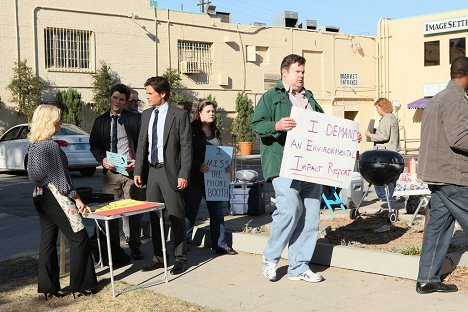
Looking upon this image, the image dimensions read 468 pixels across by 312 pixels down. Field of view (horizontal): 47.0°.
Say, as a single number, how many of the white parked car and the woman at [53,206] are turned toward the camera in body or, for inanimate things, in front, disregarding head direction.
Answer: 0

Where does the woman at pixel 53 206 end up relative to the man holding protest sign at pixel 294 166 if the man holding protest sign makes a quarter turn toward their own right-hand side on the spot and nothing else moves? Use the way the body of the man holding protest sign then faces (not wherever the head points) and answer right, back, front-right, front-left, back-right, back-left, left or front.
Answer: front-right

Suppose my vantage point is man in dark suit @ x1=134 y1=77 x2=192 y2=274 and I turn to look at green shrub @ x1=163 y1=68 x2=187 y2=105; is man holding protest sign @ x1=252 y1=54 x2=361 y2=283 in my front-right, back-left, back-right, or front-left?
back-right

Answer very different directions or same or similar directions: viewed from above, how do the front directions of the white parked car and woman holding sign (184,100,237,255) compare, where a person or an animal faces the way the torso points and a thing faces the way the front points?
very different directions

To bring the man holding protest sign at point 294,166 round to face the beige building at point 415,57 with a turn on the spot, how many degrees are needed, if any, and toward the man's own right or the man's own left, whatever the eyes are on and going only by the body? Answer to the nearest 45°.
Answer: approximately 135° to the man's own left

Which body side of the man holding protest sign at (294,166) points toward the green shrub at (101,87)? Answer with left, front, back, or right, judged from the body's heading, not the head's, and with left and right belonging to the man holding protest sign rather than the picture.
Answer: back
